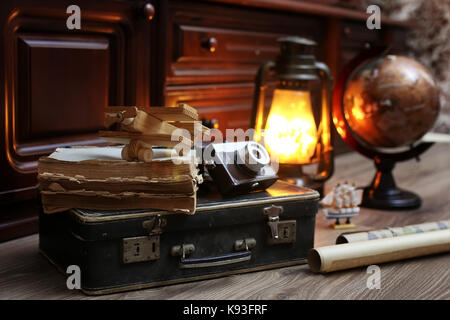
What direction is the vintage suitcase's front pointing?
toward the camera

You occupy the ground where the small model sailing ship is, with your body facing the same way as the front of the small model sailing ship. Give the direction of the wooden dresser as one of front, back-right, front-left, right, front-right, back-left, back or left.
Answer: front

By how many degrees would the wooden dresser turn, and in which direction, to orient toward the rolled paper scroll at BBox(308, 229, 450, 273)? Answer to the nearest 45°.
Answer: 0° — it already faces it

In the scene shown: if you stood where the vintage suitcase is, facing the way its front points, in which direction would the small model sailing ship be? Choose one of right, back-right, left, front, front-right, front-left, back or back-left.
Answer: back-left

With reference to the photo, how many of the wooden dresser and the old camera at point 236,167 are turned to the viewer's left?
0

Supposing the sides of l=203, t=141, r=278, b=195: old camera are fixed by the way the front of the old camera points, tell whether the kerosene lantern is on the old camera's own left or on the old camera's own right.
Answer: on the old camera's own left

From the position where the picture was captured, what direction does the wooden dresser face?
facing the viewer and to the right of the viewer

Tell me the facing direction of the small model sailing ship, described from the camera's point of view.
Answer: facing to the left of the viewer

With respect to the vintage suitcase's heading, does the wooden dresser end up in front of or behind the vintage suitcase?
behind

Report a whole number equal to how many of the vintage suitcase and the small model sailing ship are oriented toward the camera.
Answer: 1
